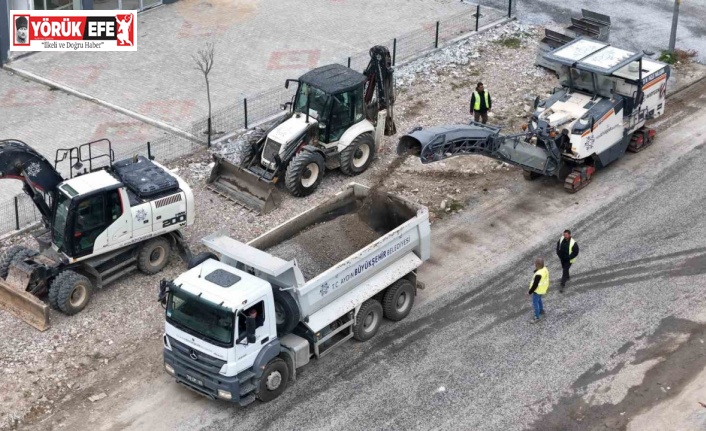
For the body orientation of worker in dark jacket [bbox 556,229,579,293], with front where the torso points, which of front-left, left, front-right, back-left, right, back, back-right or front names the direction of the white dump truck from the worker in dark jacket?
front

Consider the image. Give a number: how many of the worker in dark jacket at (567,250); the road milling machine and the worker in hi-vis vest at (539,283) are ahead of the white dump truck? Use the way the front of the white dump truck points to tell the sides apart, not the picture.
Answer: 0

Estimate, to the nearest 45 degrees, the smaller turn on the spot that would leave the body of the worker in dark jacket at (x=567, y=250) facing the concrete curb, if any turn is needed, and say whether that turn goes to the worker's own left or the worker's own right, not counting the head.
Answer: approximately 90° to the worker's own right

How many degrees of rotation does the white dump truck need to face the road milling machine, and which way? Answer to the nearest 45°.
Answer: approximately 180°

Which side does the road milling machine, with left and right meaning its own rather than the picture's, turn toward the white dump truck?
front

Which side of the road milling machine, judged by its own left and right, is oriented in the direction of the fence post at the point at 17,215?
front

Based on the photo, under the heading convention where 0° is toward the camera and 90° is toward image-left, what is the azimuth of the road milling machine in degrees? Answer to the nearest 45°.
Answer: approximately 45°

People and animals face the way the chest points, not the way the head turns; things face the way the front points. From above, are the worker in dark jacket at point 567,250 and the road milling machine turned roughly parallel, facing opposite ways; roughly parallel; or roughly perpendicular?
roughly parallel

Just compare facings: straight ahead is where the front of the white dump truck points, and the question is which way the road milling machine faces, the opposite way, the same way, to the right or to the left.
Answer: the same way

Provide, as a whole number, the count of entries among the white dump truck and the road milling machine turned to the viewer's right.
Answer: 0

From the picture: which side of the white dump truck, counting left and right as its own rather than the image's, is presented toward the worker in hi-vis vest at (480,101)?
back

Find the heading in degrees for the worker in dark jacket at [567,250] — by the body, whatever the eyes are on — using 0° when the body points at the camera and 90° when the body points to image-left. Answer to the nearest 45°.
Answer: approximately 45°

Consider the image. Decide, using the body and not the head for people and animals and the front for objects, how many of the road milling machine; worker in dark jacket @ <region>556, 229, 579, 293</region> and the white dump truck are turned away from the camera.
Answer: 0

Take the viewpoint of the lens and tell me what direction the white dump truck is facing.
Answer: facing the viewer and to the left of the viewer

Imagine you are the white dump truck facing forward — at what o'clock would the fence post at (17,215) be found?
The fence post is roughly at 3 o'clock from the white dump truck.

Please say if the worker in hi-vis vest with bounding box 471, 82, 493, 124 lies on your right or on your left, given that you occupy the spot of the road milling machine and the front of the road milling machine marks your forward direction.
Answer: on your right

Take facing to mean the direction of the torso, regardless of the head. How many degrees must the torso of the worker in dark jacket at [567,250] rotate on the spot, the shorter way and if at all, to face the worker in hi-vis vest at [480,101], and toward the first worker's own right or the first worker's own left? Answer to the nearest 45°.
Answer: approximately 135° to the first worker's own right

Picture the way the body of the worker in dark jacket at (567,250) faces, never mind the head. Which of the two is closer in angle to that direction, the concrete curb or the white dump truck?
the white dump truck
